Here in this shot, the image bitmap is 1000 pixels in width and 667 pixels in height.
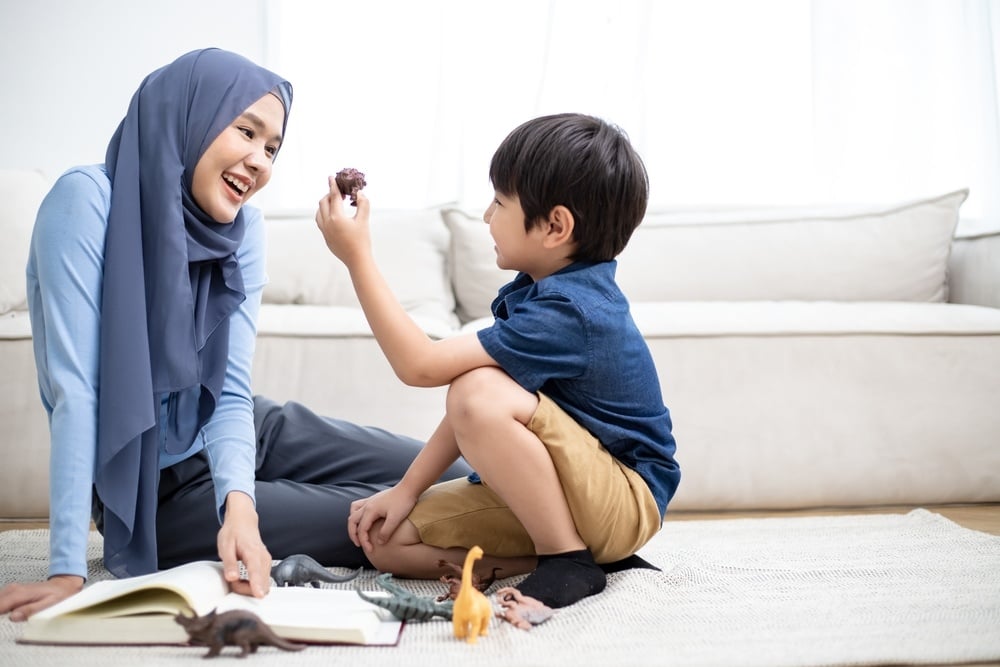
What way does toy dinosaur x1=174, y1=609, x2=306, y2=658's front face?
to the viewer's left

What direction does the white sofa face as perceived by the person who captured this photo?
facing the viewer

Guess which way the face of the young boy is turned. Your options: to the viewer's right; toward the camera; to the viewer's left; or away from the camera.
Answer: to the viewer's left

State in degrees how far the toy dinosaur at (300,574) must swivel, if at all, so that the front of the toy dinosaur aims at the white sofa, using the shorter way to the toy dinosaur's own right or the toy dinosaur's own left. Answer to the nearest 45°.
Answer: approximately 135° to the toy dinosaur's own right

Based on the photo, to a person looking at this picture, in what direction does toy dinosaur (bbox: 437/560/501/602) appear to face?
facing to the left of the viewer

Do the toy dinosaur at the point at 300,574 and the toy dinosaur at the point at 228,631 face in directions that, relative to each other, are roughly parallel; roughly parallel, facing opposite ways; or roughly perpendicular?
roughly parallel

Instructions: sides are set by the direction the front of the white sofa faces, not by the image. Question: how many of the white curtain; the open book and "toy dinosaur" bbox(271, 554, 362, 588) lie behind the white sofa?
1

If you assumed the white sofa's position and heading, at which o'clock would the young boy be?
The young boy is roughly at 1 o'clock from the white sofa.

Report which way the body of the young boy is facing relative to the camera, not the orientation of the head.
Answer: to the viewer's left

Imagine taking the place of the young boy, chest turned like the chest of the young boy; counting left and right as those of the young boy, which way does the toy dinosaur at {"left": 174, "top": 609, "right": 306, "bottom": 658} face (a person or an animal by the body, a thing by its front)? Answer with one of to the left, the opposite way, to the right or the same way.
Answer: the same way

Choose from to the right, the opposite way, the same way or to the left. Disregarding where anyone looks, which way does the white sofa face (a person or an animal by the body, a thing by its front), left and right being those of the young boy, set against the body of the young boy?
to the left

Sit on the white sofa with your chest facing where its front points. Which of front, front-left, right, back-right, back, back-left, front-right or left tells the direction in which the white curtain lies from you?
back
